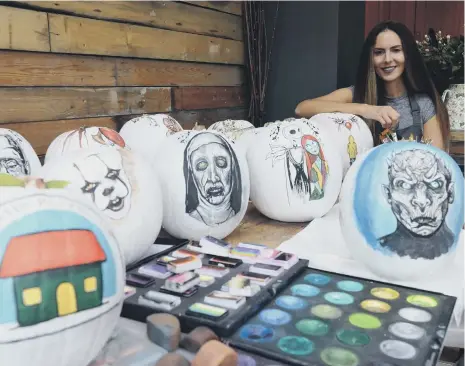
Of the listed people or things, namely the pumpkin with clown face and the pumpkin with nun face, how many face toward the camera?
2

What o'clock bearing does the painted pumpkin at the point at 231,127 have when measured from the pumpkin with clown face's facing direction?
The painted pumpkin is roughly at 7 o'clock from the pumpkin with clown face.

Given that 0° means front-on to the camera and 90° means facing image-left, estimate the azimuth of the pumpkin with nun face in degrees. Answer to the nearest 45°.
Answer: approximately 0°

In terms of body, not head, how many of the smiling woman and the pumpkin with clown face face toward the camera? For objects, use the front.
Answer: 2

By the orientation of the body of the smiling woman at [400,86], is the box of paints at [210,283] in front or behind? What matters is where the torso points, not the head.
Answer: in front

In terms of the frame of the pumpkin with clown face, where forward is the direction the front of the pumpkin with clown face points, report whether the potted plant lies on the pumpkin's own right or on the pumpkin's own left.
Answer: on the pumpkin's own left

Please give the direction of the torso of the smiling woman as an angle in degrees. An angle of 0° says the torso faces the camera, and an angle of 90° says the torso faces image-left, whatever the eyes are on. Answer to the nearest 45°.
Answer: approximately 0°
